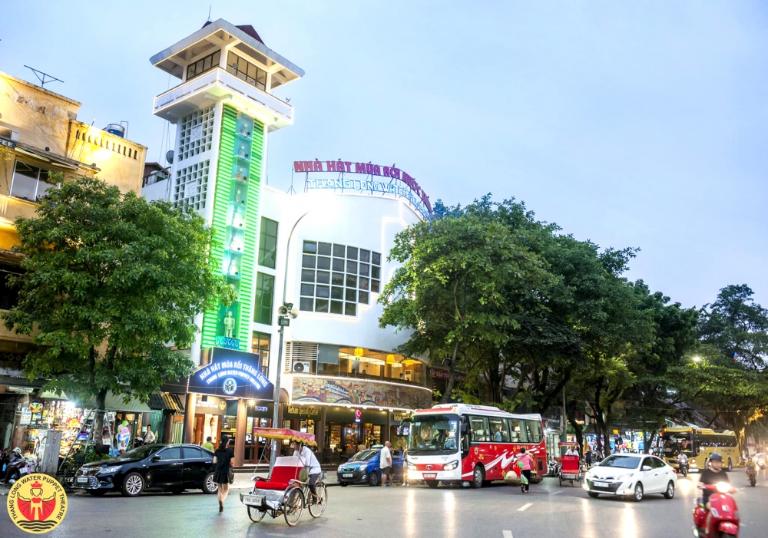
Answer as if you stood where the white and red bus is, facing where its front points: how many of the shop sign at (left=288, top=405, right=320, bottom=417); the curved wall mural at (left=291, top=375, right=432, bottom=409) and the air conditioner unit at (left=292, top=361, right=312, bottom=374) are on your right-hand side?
3

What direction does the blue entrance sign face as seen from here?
toward the camera

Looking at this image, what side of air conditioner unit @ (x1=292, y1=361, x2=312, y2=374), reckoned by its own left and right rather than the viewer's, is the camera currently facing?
front

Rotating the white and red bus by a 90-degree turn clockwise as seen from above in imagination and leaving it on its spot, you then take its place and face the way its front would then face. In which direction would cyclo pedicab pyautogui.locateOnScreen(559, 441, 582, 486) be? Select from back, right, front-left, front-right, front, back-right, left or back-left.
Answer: right

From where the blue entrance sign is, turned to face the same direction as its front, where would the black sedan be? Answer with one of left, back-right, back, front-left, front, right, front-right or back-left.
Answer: front

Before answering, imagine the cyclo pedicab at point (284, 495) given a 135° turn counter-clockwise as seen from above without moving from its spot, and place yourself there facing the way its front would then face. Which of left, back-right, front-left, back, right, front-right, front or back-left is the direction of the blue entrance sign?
left

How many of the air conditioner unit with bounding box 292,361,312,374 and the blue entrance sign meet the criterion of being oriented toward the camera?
2

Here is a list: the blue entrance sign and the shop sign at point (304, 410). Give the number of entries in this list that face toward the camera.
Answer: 2

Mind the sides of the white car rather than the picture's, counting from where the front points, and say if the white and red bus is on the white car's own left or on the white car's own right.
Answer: on the white car's own right

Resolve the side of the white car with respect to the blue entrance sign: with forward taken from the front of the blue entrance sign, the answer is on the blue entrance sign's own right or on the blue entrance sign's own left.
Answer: on the blue entrance sign's own left

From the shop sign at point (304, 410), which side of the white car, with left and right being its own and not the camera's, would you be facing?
right

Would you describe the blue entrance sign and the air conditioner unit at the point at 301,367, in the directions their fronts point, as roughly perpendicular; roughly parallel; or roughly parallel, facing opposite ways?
roughly parallel

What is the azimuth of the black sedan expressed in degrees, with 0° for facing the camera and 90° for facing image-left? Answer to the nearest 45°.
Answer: approximately 45°

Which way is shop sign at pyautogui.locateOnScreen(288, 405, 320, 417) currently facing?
toward the camera

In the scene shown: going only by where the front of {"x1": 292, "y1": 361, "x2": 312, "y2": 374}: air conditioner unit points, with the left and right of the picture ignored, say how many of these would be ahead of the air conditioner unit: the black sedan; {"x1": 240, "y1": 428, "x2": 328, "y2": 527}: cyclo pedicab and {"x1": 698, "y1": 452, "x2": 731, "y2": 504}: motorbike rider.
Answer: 3

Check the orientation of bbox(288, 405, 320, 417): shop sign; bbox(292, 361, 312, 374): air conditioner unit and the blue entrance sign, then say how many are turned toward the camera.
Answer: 3

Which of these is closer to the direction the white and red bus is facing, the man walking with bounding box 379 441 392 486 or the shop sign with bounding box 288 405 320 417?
the man walking
